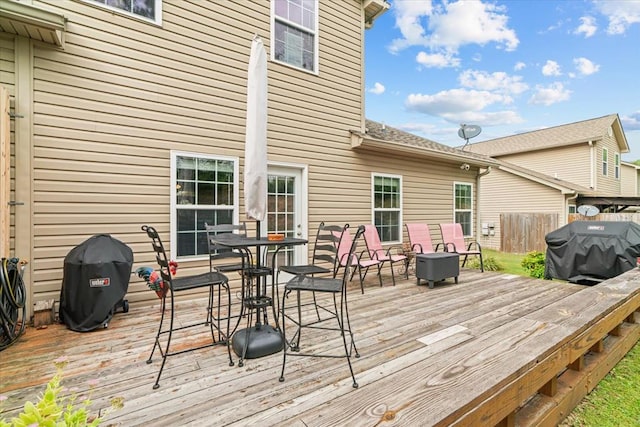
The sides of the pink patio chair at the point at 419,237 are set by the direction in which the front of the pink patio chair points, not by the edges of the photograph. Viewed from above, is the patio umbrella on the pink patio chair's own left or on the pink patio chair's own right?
on the pink patio chair's own right

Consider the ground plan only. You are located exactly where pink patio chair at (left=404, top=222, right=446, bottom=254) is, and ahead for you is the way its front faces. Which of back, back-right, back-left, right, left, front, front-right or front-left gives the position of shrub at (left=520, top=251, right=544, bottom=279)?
left

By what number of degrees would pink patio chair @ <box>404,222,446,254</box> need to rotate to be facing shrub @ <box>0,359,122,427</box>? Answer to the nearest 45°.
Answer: approximately 45° to its right

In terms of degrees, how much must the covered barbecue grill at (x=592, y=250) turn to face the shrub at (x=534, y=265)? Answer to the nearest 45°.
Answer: approximately 135° to its right

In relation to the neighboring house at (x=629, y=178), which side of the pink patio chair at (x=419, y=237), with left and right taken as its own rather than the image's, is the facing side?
left

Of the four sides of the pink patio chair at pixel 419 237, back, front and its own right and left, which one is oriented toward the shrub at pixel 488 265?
left

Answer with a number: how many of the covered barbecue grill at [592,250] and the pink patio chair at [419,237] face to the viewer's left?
0

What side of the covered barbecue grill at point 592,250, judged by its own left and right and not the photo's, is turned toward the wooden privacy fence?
back

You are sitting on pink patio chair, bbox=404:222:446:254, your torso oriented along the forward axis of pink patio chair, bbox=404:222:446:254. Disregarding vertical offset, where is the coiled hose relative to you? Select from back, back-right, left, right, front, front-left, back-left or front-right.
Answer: right

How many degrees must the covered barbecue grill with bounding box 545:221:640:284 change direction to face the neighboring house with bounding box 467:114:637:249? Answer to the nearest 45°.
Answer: approximately 180°

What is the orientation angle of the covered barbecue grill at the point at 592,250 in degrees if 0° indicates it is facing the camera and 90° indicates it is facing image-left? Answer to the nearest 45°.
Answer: approximately 0°

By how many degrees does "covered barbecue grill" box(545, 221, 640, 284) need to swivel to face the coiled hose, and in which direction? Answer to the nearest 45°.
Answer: approximately 45° to its right

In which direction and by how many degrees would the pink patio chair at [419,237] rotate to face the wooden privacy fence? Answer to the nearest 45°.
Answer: approximately 90° to its left

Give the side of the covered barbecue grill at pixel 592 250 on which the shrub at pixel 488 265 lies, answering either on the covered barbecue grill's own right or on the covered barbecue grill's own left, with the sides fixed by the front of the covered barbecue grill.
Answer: on the covered barbecue grill's own right

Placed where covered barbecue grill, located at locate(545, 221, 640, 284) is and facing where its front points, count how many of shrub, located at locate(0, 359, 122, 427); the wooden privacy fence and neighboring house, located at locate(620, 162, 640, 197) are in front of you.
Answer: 1

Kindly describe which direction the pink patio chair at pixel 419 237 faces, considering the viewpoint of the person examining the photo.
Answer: facing the viewer and to the right of the viewer
